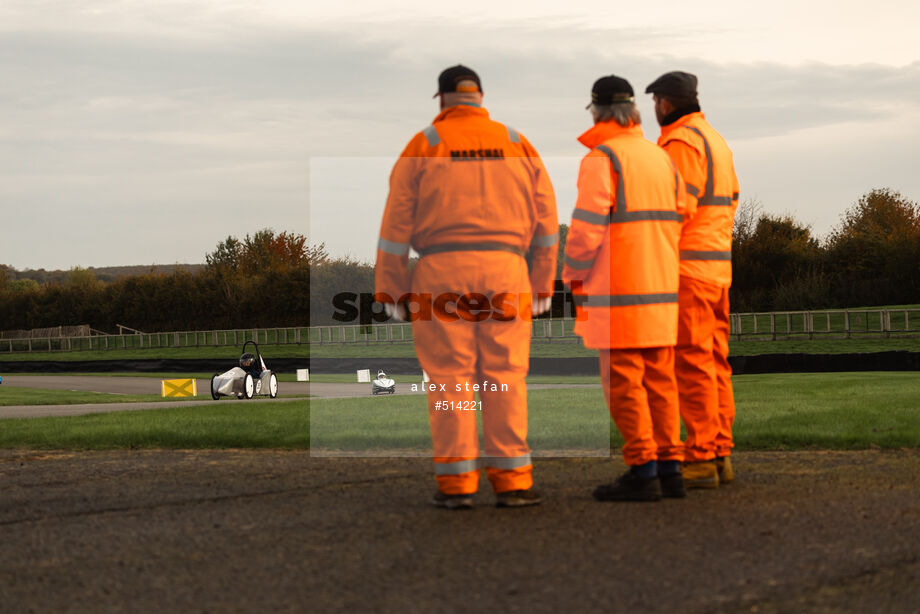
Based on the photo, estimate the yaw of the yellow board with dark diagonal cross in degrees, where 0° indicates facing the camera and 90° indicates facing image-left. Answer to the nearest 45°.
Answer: approximately 0°

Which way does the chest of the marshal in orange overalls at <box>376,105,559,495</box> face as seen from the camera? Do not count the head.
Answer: away from the camera

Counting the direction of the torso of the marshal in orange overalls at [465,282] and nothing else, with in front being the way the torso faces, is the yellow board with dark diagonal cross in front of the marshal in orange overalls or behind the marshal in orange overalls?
in front

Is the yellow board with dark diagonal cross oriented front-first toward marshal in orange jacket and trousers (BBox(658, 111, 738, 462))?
yes

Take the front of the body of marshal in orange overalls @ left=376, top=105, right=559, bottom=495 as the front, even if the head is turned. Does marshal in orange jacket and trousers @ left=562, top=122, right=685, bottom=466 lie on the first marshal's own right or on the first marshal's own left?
on the first marshal's own right

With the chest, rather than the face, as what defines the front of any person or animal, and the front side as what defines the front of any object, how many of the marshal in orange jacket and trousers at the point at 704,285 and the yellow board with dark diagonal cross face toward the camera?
1

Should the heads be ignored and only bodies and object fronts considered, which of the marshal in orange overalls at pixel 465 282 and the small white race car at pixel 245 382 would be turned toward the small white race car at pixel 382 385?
the marshal in orange overalls

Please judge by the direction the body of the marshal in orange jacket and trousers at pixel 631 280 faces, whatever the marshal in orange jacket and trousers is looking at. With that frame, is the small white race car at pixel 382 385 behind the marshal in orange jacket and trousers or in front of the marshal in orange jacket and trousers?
in front

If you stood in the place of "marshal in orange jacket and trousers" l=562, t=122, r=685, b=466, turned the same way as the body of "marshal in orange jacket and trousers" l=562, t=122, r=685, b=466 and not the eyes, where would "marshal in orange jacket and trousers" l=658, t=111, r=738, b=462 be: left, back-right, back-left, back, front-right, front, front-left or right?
right

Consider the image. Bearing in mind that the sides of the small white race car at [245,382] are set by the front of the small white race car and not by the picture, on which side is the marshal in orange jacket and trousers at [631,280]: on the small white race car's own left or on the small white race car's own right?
on the small white race car's own left

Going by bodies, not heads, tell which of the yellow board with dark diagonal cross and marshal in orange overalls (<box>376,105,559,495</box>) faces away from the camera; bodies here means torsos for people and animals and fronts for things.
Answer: the marshal in orange overalls
